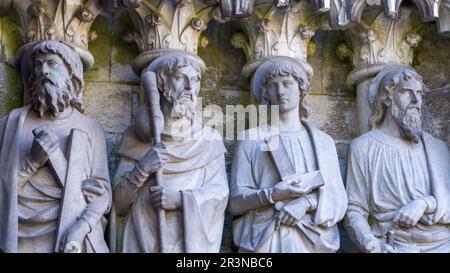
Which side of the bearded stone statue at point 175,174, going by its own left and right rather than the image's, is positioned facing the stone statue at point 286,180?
left

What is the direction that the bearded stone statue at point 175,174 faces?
toward the camera

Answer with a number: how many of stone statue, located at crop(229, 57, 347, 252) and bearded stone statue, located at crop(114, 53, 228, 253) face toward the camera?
2

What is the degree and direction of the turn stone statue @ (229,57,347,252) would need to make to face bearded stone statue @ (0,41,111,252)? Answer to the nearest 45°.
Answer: approximately 90° to its right

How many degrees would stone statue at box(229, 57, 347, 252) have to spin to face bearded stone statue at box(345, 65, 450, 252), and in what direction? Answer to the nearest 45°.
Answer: approximately 90° to its left

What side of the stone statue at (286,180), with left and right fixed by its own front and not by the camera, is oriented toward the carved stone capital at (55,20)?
right

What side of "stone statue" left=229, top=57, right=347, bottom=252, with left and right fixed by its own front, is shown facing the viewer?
front
